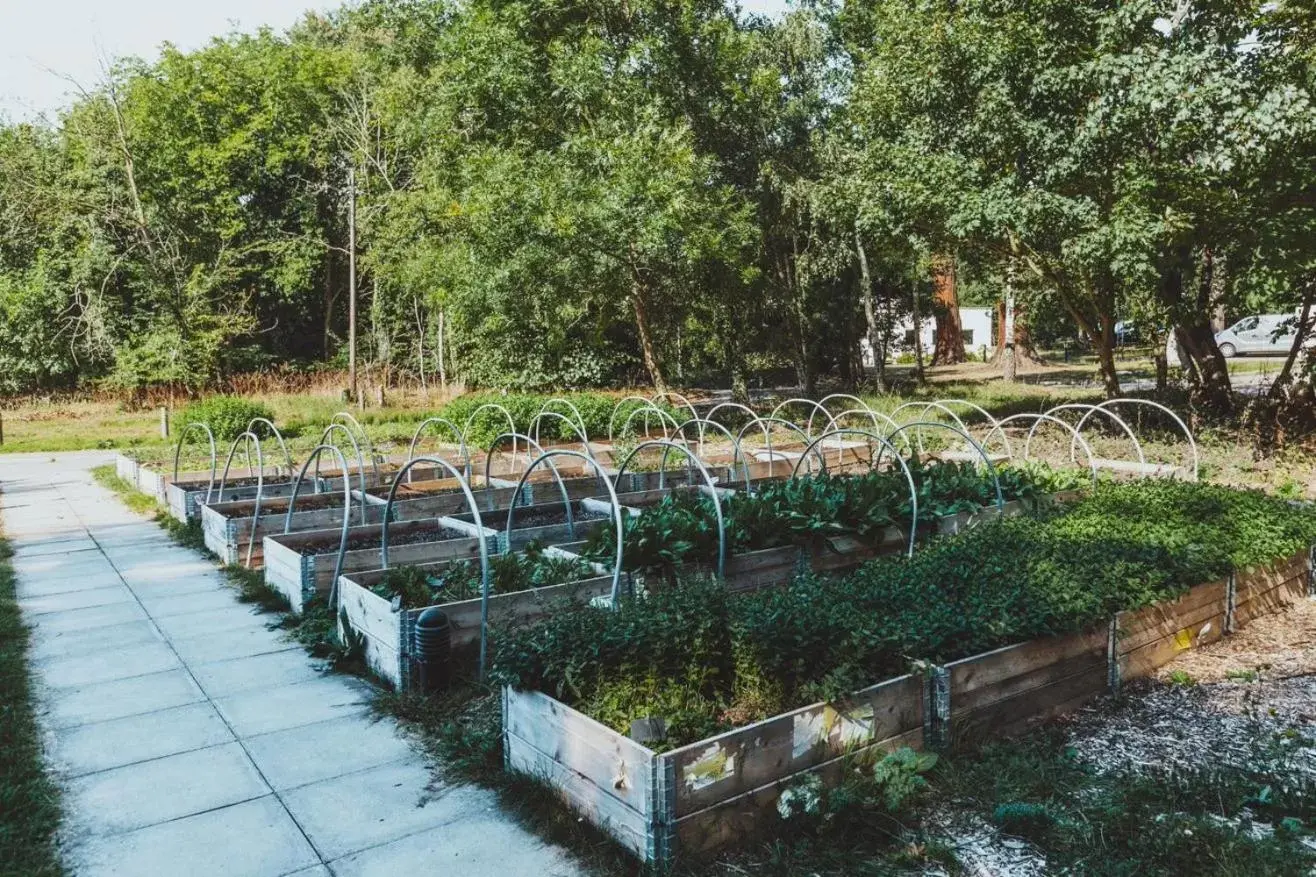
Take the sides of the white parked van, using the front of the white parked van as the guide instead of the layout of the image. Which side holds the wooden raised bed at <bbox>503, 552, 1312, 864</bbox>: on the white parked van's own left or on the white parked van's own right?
on the white parked van's own left

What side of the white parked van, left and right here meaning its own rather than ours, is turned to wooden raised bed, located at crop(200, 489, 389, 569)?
left

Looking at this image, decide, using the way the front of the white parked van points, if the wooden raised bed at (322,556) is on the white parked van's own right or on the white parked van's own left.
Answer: on the white parked van's own left

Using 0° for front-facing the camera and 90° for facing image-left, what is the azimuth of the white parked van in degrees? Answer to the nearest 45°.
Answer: approximately 90°

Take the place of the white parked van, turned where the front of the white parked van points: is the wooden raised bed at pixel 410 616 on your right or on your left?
on your left

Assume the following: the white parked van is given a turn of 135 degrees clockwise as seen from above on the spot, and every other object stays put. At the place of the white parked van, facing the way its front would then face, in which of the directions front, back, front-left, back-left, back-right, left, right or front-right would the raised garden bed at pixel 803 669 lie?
back-right

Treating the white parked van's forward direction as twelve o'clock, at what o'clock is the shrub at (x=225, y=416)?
The shrub is roughly at 10 o'clock from the white parked van.
